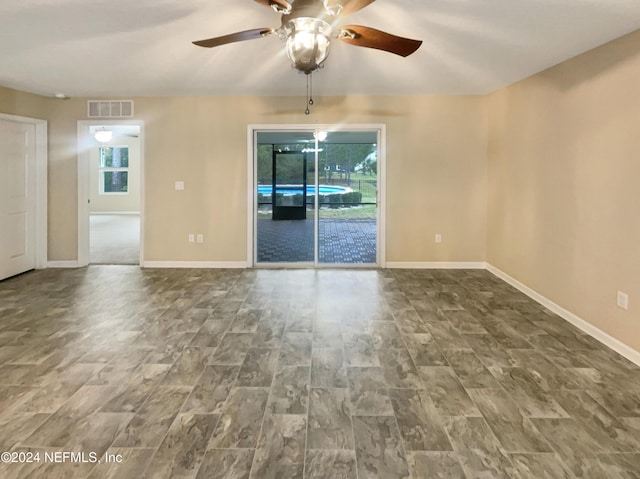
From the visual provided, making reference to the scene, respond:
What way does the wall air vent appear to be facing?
toward the camera

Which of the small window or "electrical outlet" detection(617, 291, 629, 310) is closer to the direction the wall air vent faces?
the electrical outlet

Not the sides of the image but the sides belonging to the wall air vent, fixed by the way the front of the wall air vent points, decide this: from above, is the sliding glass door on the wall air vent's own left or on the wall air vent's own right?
on the wall air vent's own left

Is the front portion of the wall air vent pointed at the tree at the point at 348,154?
no

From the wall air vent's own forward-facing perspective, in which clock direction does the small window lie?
The small window is roughly at 6 o'clock from the wall air vent.

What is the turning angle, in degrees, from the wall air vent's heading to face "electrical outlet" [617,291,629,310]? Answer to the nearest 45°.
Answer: approximately 45° to its left

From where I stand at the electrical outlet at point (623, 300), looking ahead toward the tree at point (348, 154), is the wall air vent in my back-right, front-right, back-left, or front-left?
front-left

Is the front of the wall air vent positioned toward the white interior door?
no

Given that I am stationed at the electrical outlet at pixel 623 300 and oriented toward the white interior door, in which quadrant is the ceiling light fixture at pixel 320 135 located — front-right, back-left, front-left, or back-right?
front-right

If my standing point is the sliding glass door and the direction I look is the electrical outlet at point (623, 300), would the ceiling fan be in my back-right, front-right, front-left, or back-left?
front-right

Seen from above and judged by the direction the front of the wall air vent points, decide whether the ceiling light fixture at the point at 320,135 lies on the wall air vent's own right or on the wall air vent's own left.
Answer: on the wall air vent's own left
